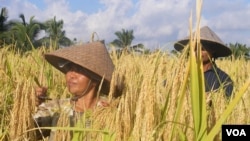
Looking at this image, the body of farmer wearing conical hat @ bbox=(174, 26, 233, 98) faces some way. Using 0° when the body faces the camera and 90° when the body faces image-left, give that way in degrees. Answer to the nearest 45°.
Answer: approximately 45°

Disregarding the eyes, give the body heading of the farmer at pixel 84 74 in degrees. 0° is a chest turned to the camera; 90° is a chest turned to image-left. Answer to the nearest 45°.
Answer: approximately 45°
